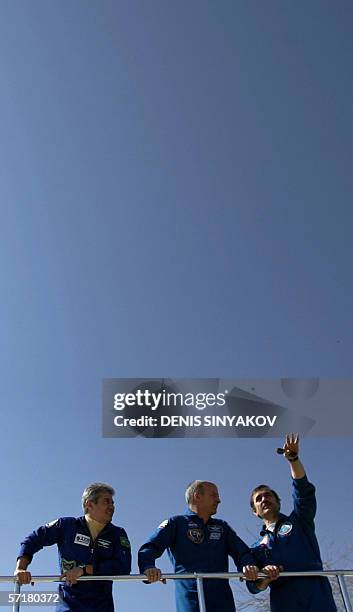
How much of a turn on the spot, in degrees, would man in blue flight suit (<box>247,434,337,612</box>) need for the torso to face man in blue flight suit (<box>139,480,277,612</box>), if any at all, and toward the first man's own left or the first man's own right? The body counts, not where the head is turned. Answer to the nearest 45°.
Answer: approximately 45° to the first man's own right

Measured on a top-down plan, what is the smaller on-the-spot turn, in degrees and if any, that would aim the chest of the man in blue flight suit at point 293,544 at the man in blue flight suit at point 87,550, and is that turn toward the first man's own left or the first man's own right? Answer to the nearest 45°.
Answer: approximately 45° to the first man's own right

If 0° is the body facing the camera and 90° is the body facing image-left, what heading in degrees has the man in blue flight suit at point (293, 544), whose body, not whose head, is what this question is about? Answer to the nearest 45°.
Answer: approximately 45°

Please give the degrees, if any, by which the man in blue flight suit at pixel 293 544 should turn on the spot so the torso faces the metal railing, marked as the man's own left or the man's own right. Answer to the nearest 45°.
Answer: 0° — they already face it
